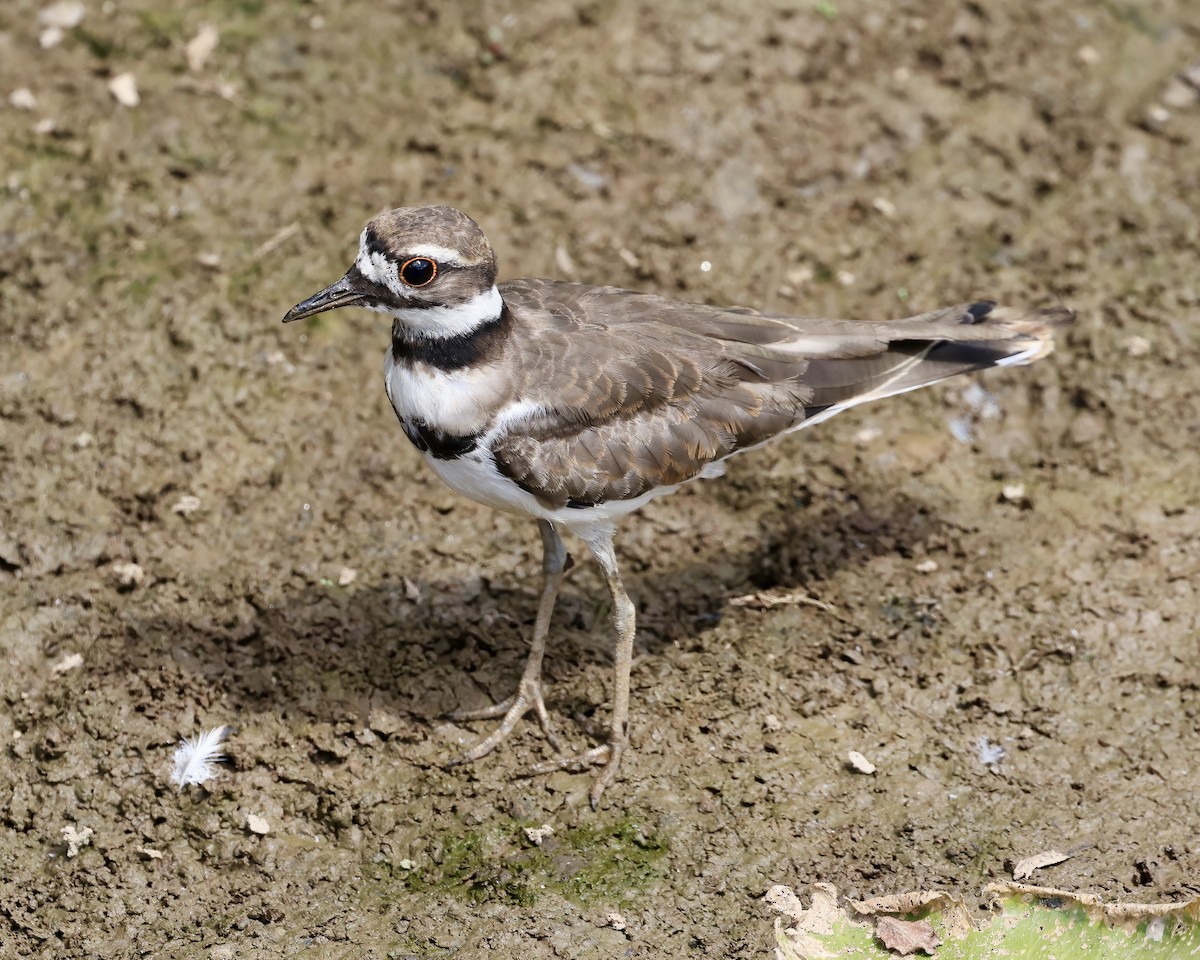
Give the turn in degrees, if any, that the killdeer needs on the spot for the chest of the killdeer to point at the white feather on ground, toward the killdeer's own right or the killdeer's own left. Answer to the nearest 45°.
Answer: approximately 45° to the killdeer's own left

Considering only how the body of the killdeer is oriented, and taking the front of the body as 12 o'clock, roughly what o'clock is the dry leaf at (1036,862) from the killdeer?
The dry leaf is roughly at 7 o'clock from the killdeer.

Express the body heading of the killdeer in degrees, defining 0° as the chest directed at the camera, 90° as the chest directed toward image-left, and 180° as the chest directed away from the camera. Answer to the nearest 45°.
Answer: approximately 90°

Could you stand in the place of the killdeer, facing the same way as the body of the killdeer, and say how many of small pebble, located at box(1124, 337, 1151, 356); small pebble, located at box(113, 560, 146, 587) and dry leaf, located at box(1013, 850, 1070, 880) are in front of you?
1

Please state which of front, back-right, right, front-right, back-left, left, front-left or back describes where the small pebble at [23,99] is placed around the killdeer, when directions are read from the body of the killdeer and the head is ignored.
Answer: front-right
